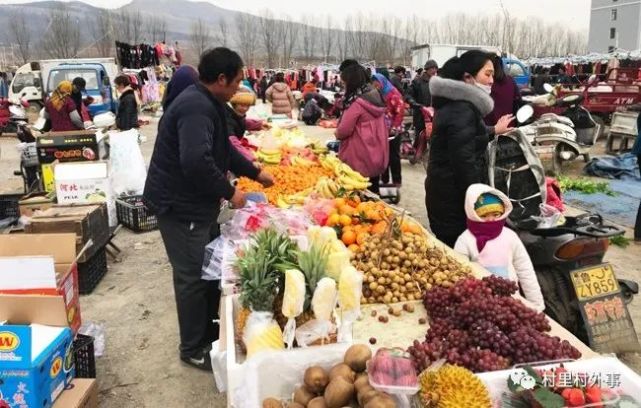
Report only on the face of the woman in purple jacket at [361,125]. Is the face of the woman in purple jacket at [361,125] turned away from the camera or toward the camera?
away from the camera

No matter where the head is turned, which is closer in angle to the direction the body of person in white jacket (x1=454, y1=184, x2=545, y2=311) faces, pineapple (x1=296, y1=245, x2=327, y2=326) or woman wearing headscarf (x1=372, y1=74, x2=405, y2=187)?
the pineapple

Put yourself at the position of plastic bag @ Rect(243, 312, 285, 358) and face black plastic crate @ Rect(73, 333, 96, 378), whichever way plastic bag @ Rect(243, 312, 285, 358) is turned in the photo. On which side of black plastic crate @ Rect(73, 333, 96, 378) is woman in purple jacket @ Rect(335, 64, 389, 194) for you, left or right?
right

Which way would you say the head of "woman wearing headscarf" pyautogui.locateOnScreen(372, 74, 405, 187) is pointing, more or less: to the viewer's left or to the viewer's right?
to the viewer's left

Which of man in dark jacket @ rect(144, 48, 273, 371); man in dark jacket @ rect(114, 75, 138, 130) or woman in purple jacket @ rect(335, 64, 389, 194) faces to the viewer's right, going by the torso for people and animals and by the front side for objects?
man in dark jacket @ rect(144, 48, 273, 371)

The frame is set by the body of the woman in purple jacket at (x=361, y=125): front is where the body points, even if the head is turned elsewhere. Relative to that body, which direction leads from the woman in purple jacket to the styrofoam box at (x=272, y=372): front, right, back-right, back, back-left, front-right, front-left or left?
back-left

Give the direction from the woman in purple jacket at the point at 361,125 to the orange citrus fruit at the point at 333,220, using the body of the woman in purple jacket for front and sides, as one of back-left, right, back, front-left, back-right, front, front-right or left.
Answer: back-left

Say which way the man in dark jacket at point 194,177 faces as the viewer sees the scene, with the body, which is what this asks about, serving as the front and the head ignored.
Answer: to the viewer's right

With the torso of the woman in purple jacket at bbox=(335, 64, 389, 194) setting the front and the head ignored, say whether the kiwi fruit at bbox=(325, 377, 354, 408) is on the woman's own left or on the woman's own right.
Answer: on the woman's own left

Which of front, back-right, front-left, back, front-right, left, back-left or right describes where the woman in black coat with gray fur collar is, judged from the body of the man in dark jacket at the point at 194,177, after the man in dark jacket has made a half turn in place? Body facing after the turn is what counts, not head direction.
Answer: back

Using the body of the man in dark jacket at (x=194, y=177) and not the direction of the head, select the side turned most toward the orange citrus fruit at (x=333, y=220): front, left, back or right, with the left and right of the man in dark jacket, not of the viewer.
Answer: front

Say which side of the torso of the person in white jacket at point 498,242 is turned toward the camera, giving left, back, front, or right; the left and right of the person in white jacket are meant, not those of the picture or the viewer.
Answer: front
